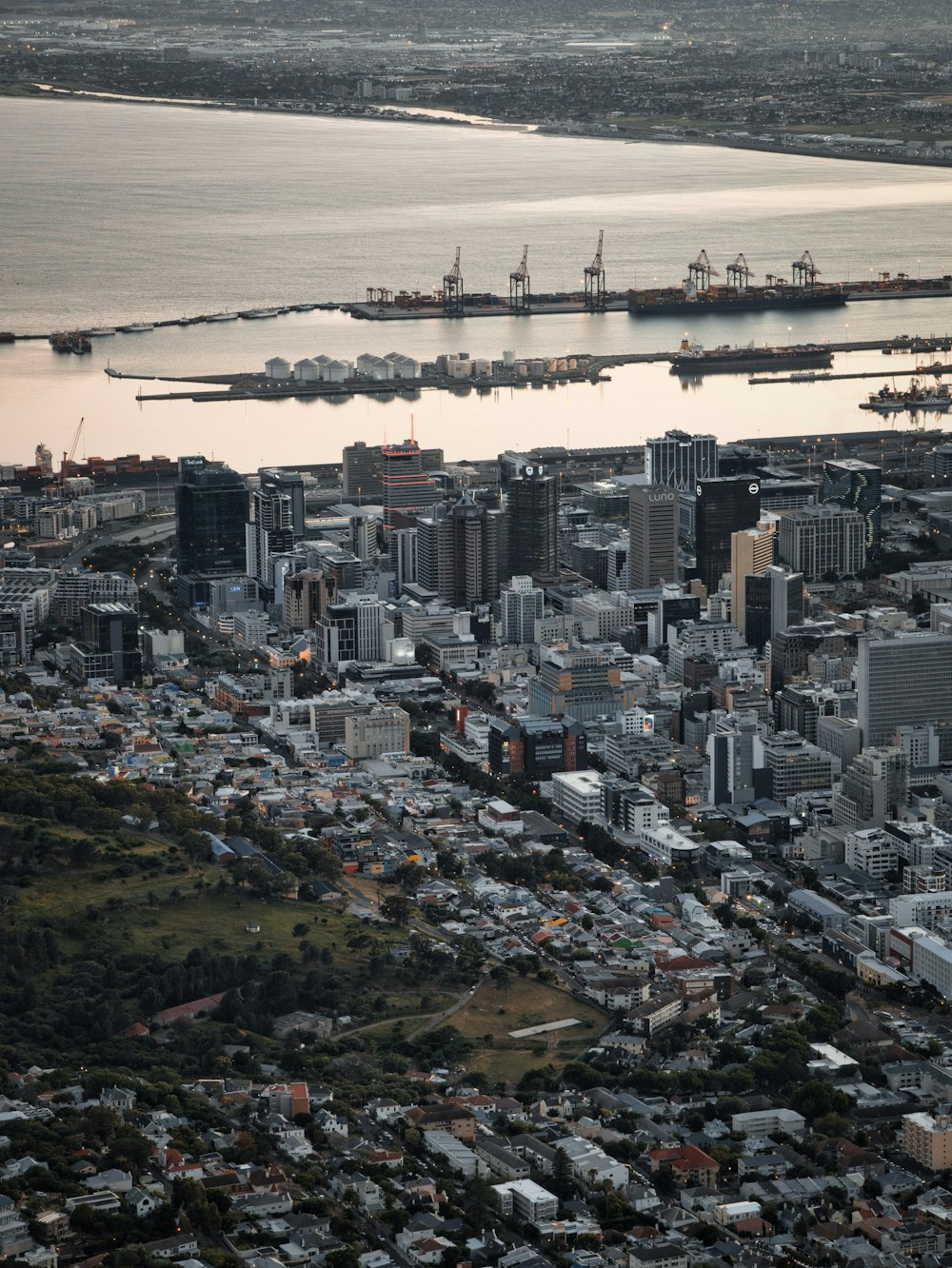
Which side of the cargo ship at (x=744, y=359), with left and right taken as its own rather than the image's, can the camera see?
right

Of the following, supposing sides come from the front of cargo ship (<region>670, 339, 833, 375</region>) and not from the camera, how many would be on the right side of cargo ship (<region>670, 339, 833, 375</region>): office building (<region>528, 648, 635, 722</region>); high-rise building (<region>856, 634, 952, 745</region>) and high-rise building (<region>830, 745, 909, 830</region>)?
3

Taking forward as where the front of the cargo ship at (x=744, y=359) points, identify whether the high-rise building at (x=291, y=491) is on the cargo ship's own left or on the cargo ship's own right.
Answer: on the cargo ship's own right

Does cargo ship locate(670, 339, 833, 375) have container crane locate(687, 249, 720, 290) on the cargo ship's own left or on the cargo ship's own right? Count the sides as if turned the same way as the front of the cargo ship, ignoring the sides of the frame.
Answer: on the cargo ship's own left
